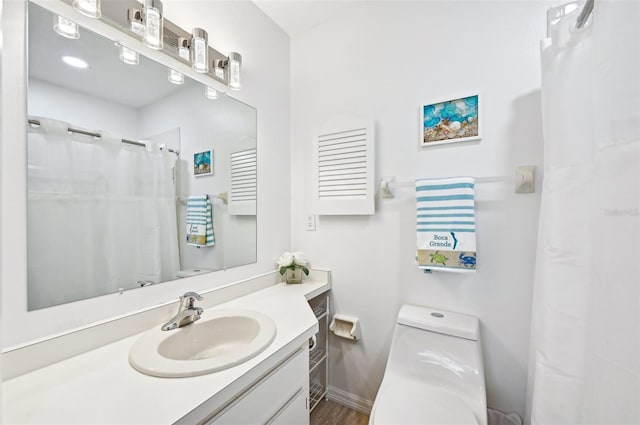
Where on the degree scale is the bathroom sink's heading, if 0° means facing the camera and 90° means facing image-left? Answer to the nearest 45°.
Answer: approximately 315°

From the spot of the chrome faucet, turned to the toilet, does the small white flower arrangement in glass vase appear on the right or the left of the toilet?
left

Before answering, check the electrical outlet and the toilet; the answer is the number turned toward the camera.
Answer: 2

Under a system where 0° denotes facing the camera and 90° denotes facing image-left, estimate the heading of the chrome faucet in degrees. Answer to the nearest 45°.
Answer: approximately 315°

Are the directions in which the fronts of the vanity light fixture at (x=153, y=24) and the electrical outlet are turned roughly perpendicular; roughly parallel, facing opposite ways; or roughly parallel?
roughly perpendicular

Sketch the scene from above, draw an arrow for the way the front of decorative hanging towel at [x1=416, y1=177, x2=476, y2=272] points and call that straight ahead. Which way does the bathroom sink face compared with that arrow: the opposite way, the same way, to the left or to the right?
to the left

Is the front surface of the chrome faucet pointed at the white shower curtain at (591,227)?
yes
